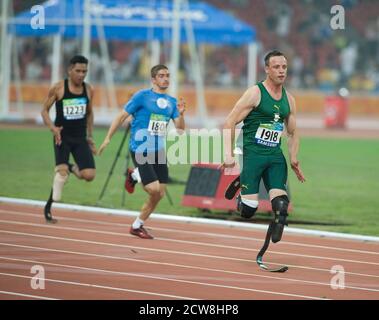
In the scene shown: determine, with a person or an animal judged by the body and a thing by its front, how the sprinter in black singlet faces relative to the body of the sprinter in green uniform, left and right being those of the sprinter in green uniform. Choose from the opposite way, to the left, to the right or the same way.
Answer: the same way

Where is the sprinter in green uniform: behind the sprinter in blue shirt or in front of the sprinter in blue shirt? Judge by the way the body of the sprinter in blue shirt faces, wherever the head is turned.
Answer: in front

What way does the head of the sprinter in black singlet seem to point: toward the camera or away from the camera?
toward the camera

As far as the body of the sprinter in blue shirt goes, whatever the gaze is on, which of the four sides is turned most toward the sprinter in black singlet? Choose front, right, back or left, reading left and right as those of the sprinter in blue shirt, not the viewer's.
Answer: back

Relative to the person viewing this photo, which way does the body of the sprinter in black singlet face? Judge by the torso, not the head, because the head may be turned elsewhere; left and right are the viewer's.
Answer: facing the viewer and to the right of the viewer

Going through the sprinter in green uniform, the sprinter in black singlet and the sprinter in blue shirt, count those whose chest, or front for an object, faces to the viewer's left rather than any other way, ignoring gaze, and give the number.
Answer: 0

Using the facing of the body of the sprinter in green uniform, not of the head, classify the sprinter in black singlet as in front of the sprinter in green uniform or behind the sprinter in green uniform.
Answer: behind

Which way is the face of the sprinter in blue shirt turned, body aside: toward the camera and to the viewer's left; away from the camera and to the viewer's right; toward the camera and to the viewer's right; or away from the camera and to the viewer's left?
toward the camera and to the viewer's right

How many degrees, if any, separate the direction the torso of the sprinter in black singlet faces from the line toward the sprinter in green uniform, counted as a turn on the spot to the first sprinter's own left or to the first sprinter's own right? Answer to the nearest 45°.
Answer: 0° — they already face them

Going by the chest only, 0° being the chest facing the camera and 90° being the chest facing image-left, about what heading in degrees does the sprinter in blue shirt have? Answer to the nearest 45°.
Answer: approximately 315°

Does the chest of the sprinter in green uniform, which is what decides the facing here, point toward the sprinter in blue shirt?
no

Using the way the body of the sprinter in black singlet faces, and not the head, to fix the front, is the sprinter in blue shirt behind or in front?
in front

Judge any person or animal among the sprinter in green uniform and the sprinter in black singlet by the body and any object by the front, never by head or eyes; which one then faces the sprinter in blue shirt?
the sprinter in black singlet
